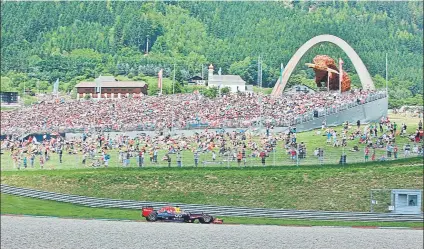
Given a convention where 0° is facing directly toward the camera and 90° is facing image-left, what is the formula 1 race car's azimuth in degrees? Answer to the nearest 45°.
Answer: approximately 270°

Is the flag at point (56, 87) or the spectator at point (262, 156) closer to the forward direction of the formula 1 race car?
the spectator

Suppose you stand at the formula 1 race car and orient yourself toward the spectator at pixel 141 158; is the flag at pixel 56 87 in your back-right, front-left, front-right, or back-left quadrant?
front-left
